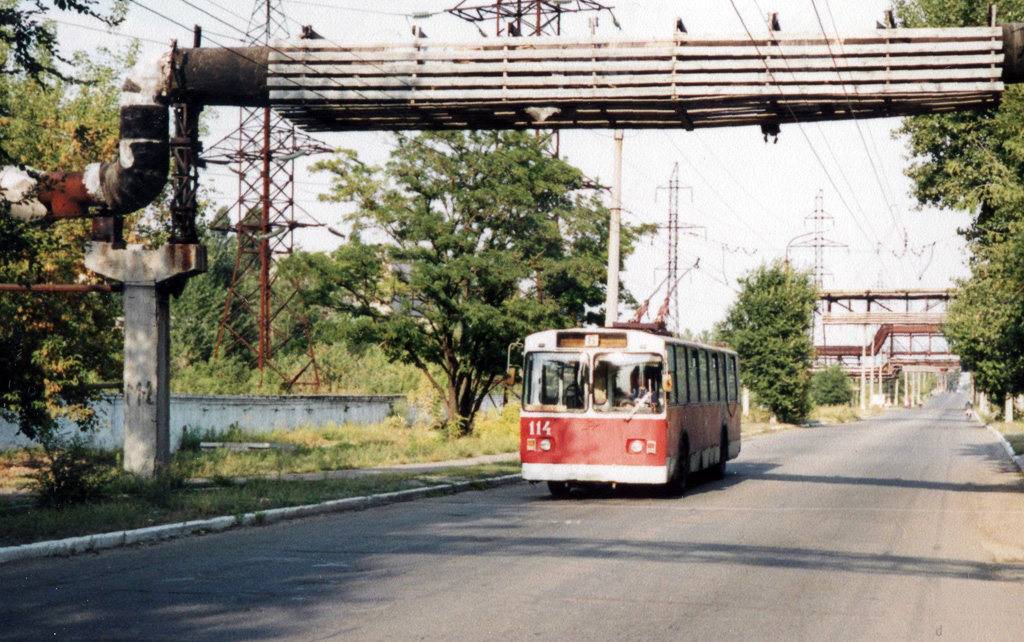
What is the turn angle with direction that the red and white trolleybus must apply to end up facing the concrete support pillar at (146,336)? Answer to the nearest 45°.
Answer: approximately 90° to its right

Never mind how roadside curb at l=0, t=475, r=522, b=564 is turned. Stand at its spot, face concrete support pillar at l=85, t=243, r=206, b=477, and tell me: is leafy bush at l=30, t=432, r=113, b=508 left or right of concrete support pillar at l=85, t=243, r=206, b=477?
left

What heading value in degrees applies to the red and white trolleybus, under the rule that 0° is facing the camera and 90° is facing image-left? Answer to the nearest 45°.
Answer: approximately 0°

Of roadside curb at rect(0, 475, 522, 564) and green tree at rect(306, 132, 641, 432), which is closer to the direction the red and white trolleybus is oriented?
the roadside curb

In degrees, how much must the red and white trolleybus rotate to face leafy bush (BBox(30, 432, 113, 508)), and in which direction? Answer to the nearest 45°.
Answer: approximately 45° to its right

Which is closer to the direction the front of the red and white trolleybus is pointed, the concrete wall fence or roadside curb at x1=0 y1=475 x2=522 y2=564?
the roadside curb

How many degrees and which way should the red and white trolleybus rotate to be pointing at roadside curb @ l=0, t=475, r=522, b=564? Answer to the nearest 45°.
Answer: approximately 45° to its right

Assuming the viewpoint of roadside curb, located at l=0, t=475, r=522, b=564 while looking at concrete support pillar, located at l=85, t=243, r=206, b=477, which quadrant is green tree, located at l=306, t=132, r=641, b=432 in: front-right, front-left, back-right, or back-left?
front-right

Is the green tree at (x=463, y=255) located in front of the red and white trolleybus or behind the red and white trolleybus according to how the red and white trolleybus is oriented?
behind

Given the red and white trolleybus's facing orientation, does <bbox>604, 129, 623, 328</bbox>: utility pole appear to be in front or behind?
behind
